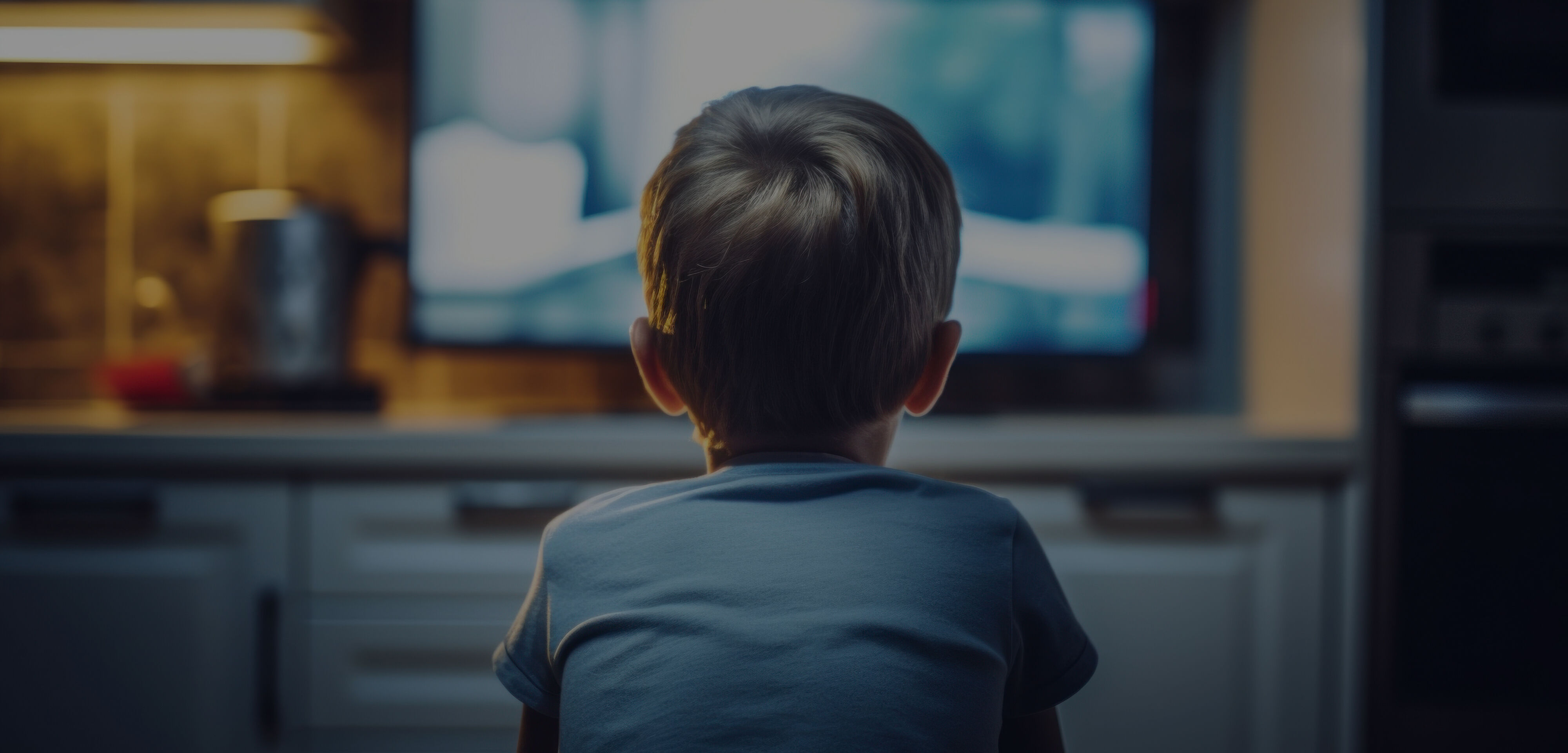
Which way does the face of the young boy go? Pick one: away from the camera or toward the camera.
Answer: away from the camera

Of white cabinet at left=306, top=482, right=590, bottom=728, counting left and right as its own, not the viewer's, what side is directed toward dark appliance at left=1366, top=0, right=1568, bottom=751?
left

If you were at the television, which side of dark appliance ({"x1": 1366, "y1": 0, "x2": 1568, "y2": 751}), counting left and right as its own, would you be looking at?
right

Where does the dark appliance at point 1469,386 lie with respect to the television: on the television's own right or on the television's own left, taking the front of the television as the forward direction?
on the television's own left

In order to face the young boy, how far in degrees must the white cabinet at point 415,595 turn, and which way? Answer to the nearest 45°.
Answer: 0° — it already faces them

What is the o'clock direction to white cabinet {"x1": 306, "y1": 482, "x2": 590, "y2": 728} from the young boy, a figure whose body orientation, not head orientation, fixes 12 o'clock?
The white cabinet is roughly at 11 o'clock from the young boy.

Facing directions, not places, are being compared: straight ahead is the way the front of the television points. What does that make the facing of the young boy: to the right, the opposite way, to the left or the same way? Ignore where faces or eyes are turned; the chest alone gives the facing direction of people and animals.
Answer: the opposite way

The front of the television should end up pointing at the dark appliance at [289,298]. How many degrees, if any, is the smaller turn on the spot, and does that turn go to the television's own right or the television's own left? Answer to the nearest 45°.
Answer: approximately 90° to the television's own right

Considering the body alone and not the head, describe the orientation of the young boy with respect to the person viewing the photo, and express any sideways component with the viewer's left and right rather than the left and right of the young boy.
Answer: facing away from the viewer

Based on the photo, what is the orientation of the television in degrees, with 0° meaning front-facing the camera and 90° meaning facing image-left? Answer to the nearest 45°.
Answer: approximately 0°
